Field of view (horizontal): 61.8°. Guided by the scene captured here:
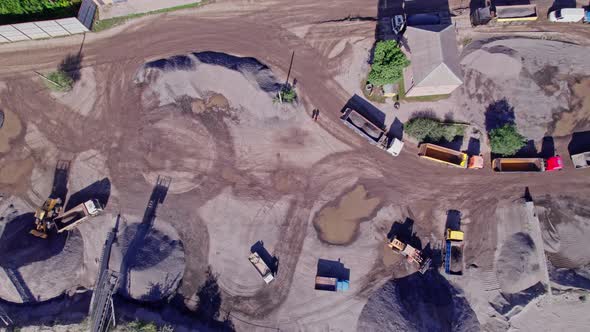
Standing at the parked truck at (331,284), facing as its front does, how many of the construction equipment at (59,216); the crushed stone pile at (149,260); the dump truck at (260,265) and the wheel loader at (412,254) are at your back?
3

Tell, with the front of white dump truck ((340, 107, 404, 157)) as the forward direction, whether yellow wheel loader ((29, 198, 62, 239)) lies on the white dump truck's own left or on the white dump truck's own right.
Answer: on the white dump truck's own right

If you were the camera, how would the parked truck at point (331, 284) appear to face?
facing to the right of the viewer

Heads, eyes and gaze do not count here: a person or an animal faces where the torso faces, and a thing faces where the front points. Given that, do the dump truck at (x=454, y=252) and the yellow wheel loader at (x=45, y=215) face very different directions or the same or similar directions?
very different directions

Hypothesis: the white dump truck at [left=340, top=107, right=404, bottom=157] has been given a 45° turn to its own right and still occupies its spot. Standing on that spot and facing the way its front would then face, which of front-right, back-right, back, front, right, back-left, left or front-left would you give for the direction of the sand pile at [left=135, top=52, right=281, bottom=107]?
right

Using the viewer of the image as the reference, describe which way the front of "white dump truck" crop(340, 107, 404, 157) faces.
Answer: facing the viewer and to the right of the viewer

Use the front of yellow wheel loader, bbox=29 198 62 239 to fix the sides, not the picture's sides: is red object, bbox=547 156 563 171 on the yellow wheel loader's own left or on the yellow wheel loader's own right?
on the yellow wheel loader's own left

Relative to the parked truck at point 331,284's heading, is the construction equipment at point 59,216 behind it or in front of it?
behind

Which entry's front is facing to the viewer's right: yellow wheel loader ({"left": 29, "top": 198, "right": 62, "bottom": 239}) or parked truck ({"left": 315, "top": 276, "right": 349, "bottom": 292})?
the parked truck

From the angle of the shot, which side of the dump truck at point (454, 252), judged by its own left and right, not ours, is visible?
back
